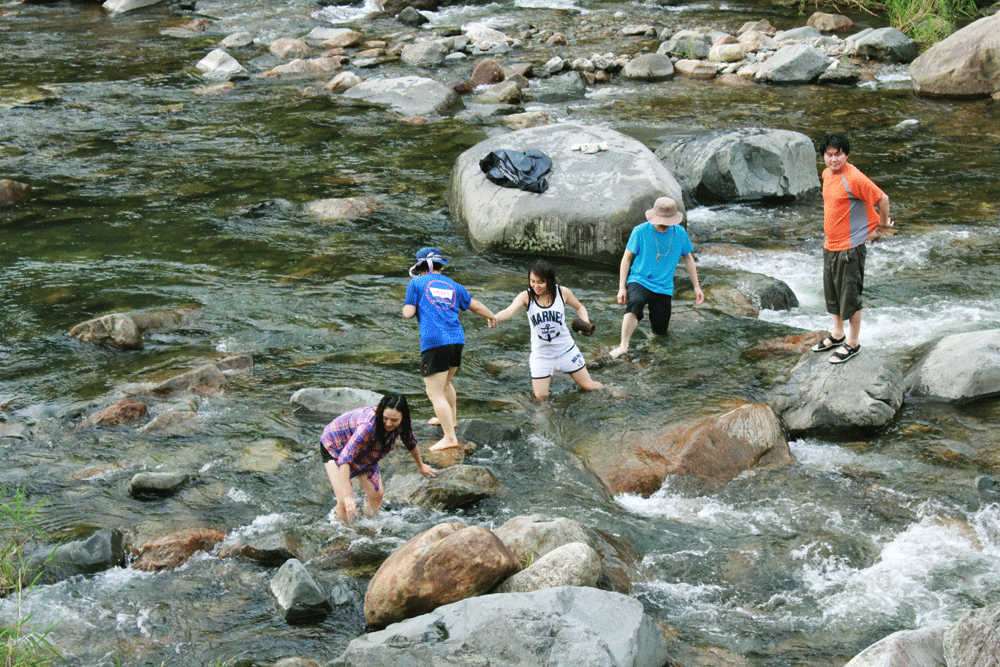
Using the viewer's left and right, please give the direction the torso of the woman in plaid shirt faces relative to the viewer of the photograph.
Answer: facing the viewer and to the right of the viewer

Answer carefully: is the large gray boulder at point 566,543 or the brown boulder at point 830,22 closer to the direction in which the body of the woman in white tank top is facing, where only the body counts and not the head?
the large gray boulder

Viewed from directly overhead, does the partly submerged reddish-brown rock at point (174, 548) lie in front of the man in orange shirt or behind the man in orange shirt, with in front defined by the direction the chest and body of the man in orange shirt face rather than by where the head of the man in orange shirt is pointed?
in front

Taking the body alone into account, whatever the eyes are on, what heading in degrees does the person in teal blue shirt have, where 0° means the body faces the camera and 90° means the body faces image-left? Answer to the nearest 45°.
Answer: approximately 0°

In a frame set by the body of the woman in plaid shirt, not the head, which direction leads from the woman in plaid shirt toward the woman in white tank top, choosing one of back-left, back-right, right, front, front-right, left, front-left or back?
left

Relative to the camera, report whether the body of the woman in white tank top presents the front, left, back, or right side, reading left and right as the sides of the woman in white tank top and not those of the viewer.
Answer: front

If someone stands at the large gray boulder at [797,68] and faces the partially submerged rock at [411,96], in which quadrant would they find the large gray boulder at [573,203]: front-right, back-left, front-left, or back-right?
front-left

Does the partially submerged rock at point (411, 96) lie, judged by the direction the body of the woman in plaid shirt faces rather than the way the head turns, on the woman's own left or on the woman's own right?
on the woman's own left

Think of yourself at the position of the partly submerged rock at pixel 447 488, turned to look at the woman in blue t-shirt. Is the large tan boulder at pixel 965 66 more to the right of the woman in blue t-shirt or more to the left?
right

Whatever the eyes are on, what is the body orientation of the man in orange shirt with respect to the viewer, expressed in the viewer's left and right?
facing the viewer and to the left of the viewer

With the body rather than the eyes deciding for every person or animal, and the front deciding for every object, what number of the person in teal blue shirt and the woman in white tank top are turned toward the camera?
2

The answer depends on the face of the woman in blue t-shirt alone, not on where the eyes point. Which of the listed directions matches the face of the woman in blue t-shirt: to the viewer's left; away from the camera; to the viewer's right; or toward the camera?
away from the camera

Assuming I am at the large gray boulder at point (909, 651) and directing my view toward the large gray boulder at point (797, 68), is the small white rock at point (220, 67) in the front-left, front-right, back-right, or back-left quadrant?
front-left
